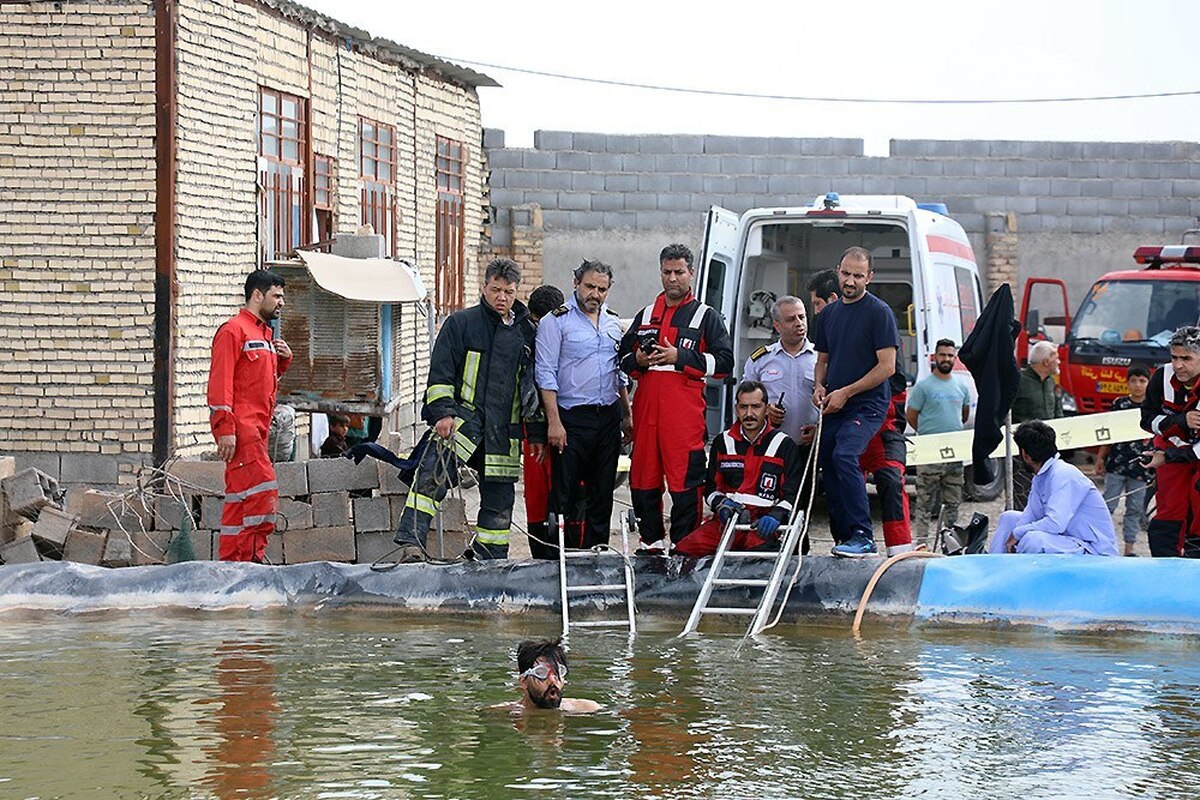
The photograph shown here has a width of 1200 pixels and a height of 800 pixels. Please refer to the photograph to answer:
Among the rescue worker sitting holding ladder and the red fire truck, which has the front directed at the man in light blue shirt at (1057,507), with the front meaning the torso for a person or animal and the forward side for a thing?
the red fire truck

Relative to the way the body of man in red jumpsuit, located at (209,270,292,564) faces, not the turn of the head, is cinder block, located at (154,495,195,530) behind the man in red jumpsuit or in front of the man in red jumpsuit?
behind

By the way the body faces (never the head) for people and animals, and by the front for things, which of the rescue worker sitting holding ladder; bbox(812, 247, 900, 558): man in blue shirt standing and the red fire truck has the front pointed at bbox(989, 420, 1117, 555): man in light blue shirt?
the red fire truck

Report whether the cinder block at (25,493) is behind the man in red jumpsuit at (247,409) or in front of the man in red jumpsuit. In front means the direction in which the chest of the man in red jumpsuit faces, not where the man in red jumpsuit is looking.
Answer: behind

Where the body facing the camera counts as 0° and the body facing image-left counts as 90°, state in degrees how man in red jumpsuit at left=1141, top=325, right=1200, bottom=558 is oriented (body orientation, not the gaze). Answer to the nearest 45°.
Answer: approximately 0°

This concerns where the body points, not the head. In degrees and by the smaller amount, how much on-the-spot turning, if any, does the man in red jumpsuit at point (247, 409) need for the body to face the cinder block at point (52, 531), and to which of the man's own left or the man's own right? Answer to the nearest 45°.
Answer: approximately 180°

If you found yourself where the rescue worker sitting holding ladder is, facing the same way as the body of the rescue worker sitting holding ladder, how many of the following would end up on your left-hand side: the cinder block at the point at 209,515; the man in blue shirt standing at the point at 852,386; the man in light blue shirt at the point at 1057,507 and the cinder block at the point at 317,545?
2

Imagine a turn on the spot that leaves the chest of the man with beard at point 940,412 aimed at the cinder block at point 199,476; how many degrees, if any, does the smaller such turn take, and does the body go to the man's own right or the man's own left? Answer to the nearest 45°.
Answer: approximately 45° to the man's own right
